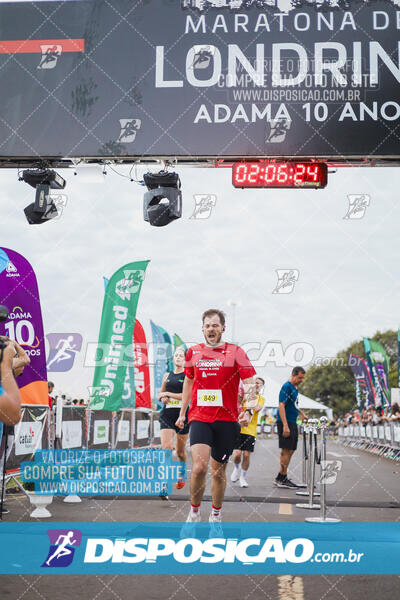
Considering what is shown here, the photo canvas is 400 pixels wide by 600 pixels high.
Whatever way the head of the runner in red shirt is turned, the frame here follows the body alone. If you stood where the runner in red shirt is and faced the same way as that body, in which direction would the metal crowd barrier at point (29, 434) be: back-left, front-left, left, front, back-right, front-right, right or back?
back-right

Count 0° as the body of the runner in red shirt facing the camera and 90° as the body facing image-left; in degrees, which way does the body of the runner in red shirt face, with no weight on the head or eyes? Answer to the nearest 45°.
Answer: approximately 0°

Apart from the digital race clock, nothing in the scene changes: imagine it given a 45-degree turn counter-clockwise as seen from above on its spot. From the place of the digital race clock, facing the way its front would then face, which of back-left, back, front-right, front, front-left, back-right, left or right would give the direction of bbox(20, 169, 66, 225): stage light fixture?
back-right

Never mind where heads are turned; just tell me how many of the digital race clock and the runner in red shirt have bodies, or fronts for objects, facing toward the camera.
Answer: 2

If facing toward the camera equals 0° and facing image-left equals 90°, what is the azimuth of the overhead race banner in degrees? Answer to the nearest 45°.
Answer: approximately 0°
